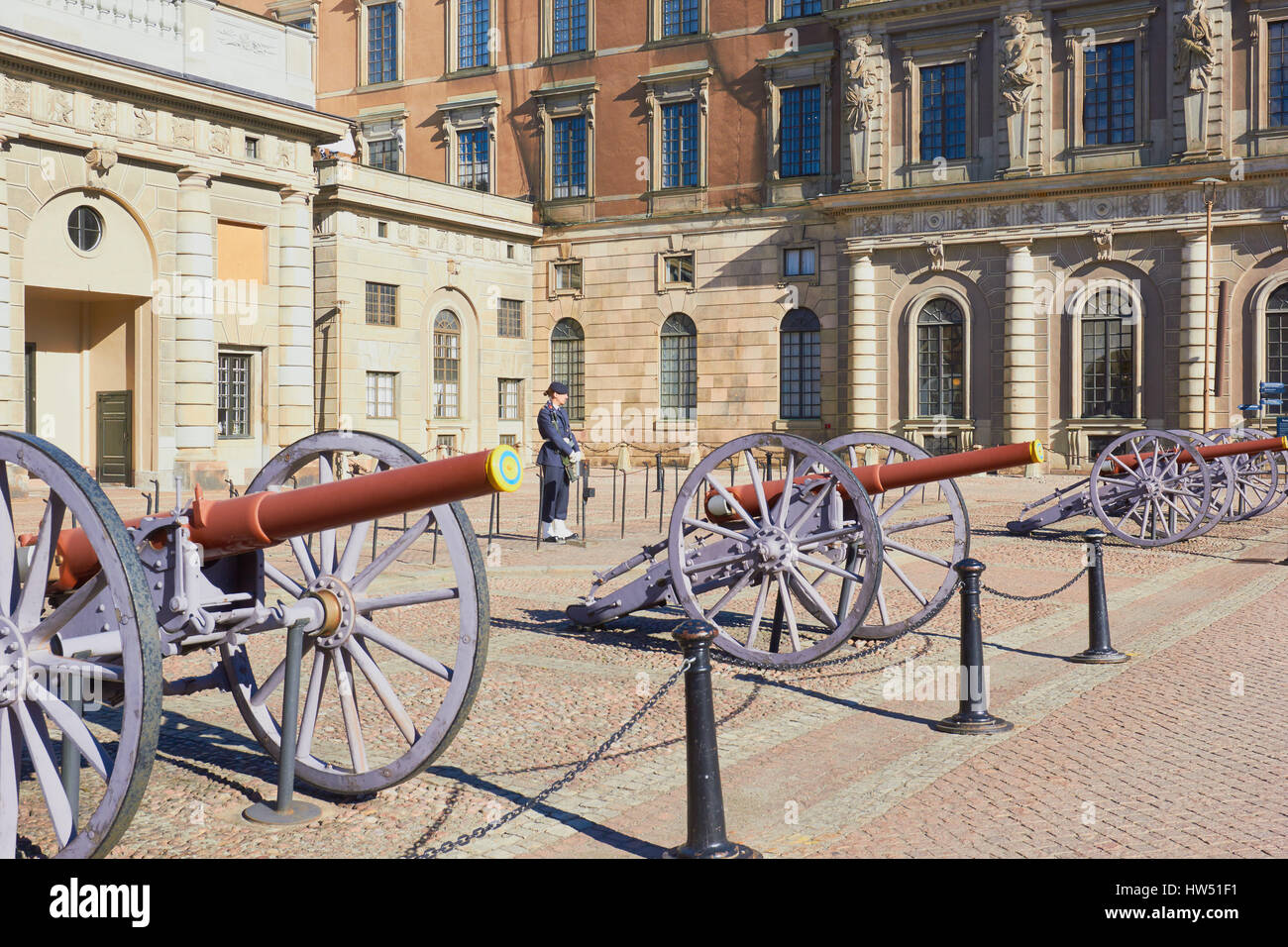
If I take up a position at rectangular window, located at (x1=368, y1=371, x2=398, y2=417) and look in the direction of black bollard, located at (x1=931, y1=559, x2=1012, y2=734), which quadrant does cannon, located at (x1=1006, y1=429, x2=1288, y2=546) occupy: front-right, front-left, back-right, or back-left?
front-left

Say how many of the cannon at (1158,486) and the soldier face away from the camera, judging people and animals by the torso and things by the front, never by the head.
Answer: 0

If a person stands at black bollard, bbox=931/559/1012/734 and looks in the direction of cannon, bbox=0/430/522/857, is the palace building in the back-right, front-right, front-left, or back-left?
back-right

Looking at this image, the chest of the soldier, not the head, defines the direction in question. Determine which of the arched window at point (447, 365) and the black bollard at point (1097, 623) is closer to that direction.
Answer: the black bollard

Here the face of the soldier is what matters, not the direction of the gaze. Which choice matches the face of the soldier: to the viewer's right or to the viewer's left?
to the viewer's right

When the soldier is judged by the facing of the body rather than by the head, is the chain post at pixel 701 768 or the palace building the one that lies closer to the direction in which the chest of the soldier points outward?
the chain post

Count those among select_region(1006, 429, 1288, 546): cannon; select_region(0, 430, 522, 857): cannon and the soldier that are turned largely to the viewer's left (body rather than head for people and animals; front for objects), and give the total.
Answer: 0

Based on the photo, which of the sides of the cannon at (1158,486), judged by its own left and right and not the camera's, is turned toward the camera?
right

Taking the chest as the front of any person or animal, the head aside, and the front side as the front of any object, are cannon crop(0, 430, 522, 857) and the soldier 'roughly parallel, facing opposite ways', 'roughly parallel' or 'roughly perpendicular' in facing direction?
roughly parallel

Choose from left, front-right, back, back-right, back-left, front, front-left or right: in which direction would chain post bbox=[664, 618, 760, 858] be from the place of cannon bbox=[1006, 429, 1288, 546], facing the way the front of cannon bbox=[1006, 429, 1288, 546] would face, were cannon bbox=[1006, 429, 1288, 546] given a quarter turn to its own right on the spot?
front
